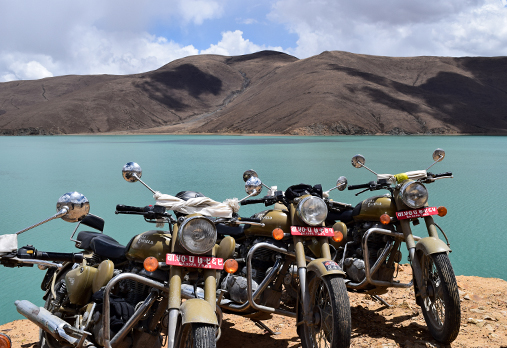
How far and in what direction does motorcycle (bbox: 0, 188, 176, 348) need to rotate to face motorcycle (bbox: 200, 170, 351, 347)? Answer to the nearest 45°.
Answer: approximately 45° to its left

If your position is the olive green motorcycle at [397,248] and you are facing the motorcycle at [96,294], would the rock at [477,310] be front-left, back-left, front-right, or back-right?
back-left

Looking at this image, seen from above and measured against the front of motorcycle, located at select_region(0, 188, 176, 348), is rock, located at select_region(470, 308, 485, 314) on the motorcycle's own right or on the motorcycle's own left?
on the motorcycle's own left

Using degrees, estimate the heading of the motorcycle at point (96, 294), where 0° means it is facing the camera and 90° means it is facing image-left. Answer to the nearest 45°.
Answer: approximately 315°

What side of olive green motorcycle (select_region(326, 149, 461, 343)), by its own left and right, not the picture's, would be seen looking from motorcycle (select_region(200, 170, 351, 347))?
right

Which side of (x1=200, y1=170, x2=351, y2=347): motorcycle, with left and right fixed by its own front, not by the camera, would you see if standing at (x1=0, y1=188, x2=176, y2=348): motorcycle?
right

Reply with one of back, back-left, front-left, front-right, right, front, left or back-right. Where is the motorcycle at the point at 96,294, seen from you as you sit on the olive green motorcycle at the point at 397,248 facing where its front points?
right

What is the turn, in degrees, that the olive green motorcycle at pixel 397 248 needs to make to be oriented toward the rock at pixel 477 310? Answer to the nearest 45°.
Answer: approximately 90° to its left

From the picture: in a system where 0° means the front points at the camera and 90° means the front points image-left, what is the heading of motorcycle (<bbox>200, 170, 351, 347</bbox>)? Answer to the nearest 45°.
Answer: approximately 315°

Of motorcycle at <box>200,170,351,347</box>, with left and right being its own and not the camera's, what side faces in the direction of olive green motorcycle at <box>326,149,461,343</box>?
left
